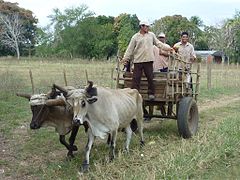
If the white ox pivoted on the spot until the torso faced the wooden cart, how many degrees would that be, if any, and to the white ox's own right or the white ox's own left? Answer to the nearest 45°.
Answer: approximately 180°

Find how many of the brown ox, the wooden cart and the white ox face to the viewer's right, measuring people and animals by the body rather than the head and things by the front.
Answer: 0

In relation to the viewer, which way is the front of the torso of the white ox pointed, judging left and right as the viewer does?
facing the viewer and to the left of the viewer

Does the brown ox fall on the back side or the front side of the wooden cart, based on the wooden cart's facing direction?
on the front side

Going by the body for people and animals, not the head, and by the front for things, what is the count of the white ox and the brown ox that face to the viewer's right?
0

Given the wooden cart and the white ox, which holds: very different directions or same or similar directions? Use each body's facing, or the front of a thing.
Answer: same or similar directions

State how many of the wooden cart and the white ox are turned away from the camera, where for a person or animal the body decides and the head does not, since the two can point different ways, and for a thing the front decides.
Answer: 0

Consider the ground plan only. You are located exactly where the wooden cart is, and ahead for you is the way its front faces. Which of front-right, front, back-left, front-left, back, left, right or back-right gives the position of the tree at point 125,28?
back-right

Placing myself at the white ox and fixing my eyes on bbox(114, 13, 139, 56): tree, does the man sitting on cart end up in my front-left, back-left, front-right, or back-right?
front-right

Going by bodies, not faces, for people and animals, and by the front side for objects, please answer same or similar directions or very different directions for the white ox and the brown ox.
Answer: same or similar directions

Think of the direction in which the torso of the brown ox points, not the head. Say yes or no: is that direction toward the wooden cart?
no

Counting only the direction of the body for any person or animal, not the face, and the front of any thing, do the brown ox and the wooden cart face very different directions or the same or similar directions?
same or similar directions

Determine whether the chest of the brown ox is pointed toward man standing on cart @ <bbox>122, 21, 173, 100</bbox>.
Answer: no

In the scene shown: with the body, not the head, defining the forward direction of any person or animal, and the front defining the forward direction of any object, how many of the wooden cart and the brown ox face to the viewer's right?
0
